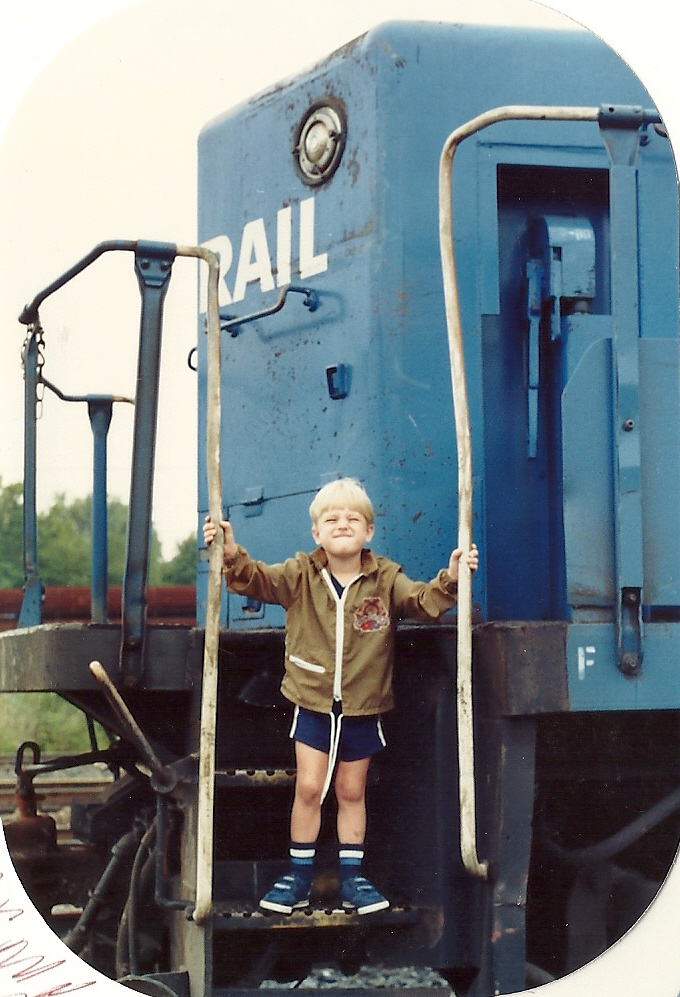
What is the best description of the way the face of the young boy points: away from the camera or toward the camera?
toward the camera

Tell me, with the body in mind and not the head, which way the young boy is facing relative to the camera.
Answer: toward the camera

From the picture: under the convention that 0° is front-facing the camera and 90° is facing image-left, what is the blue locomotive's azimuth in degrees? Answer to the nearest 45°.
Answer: approximately 45°
